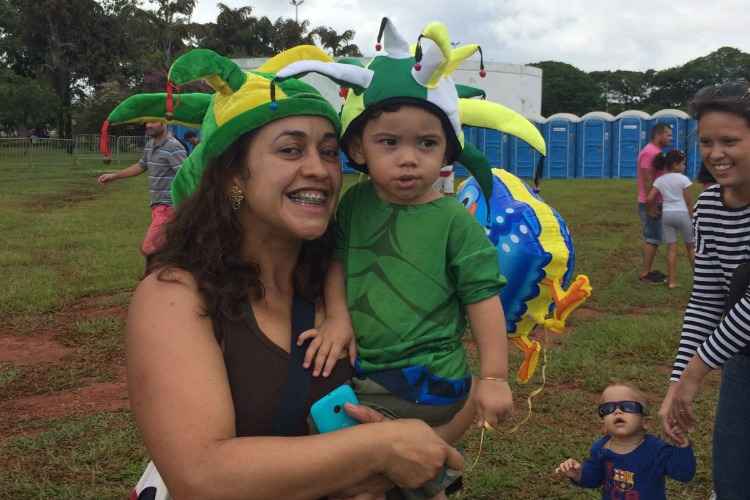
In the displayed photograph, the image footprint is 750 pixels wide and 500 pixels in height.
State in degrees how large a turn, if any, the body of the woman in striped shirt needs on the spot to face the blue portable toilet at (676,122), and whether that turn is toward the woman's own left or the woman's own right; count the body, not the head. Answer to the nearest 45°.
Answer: approximately 135° to the woman's own right

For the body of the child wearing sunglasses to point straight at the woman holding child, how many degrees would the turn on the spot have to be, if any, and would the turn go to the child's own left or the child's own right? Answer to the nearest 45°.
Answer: approximately 45° to the child's own right

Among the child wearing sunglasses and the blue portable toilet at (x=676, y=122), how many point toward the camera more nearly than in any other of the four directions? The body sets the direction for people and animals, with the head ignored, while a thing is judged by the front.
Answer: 2

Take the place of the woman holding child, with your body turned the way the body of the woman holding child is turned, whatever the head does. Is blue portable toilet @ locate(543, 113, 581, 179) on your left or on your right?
on your left

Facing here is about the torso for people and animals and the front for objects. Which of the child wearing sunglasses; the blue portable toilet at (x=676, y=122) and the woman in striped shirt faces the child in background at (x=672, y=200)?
the blue portable toilet

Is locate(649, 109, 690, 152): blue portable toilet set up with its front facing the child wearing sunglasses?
yes

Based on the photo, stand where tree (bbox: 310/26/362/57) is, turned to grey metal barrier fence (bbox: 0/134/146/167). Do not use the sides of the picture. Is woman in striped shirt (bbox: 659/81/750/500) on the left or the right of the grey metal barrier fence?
left

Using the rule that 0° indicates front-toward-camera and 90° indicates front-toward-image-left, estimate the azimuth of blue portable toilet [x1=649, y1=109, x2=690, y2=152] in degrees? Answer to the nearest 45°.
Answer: approximately 0°
